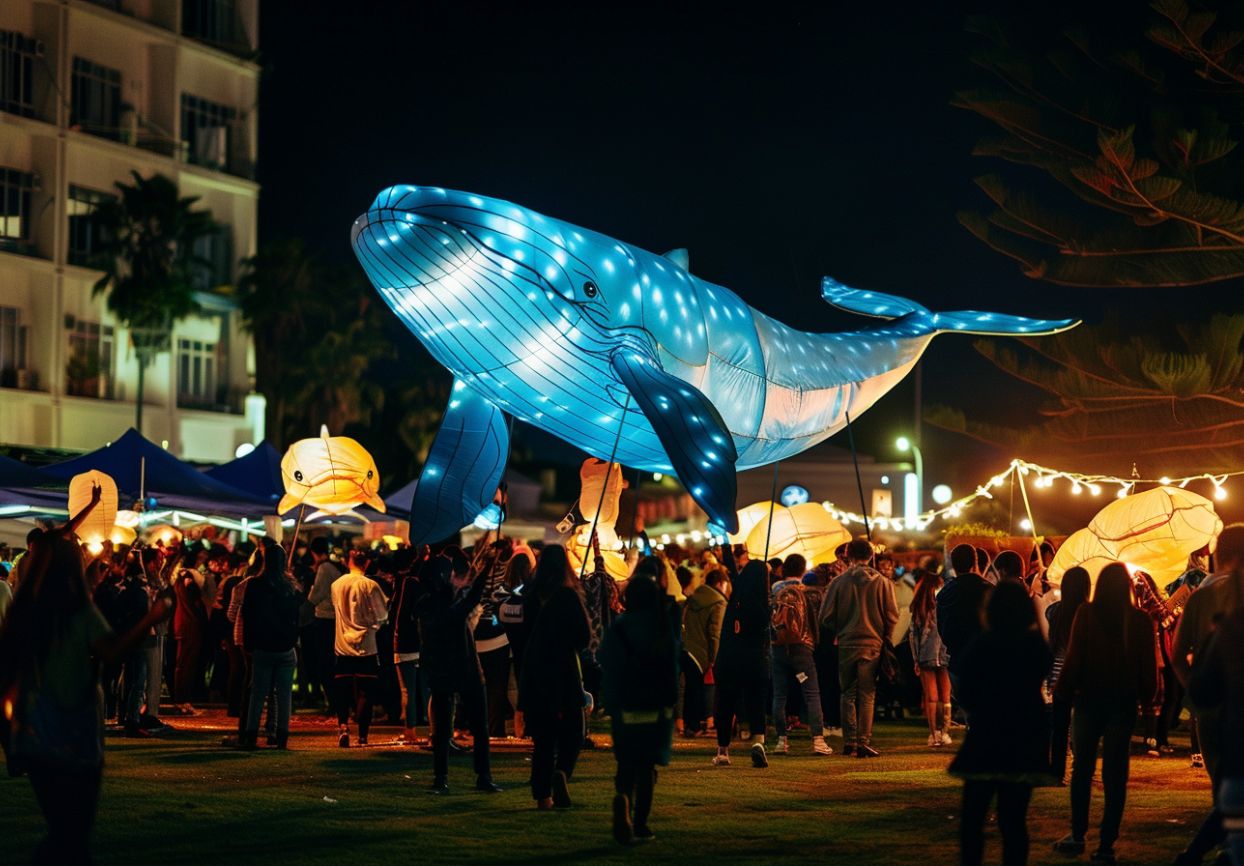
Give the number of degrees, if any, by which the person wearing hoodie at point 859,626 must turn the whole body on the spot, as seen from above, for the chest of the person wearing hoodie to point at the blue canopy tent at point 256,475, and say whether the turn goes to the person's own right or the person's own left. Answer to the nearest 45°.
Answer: approximately 45° to the person's own left

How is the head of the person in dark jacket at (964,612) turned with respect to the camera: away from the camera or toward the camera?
away from the camera

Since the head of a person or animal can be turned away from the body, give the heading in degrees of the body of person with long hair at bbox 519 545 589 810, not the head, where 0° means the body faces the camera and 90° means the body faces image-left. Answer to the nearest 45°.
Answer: approximately 180°

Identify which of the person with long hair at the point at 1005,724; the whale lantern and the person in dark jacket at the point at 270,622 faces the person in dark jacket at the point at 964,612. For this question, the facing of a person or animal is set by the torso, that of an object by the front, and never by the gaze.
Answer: the person with long hair

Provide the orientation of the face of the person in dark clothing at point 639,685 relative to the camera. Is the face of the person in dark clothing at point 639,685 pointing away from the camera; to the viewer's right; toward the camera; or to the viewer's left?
away from the camera

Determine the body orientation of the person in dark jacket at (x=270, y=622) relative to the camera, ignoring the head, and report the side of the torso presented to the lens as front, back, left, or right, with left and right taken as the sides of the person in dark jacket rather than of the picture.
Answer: back

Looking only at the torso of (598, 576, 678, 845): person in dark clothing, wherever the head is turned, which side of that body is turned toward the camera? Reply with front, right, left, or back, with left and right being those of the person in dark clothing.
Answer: back

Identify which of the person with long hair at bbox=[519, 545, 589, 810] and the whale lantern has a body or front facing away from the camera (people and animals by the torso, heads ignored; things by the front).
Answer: the person with long hair

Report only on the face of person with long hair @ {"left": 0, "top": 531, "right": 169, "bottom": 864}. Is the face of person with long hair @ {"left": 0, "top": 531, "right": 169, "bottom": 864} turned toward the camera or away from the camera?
away from the camera

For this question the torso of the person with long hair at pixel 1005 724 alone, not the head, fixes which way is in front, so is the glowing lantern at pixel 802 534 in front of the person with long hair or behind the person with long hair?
in front

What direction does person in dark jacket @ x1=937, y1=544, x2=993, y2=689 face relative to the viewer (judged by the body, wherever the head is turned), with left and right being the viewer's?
facing away from the viewer

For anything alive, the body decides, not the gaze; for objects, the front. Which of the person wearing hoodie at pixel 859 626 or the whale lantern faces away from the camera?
the person wearing hoodie

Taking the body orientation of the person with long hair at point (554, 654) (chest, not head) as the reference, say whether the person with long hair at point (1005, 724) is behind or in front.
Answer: behind
